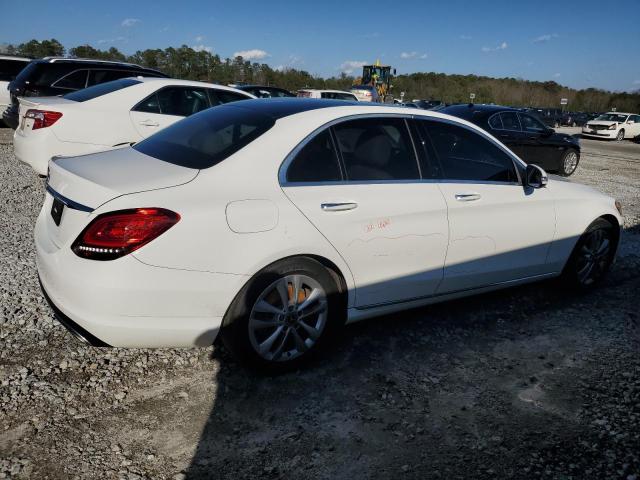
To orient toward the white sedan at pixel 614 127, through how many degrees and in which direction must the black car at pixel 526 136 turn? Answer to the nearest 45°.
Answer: approximately 45° to its left

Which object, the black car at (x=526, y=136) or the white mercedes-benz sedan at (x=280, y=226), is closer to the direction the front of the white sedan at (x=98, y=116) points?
the black car

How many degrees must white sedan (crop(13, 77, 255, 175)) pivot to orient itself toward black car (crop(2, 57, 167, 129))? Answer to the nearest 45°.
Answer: approximately 45° to its left

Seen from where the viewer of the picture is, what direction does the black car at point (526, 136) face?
facing away from the viewer and to the right of the viewer

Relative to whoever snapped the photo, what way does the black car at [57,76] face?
facing away from the viewer and to the right of the viewer

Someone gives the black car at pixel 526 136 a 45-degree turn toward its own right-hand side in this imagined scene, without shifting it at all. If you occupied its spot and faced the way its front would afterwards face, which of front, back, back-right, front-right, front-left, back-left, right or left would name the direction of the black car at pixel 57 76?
back-right

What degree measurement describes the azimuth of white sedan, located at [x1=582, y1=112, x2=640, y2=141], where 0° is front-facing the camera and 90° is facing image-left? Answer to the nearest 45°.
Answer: approximately 45°

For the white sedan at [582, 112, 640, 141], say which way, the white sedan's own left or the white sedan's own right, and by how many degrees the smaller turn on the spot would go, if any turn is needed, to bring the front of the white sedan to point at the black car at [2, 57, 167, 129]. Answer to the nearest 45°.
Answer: approximately 45° to the white sedan's own left

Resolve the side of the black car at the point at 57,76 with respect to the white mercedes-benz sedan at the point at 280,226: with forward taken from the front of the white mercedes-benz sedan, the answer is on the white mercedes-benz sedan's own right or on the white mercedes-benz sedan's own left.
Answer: on the white mercedes-benz sedan's own left

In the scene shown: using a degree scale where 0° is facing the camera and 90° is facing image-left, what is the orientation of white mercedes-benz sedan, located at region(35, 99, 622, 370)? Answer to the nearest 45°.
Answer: approximately 225°
